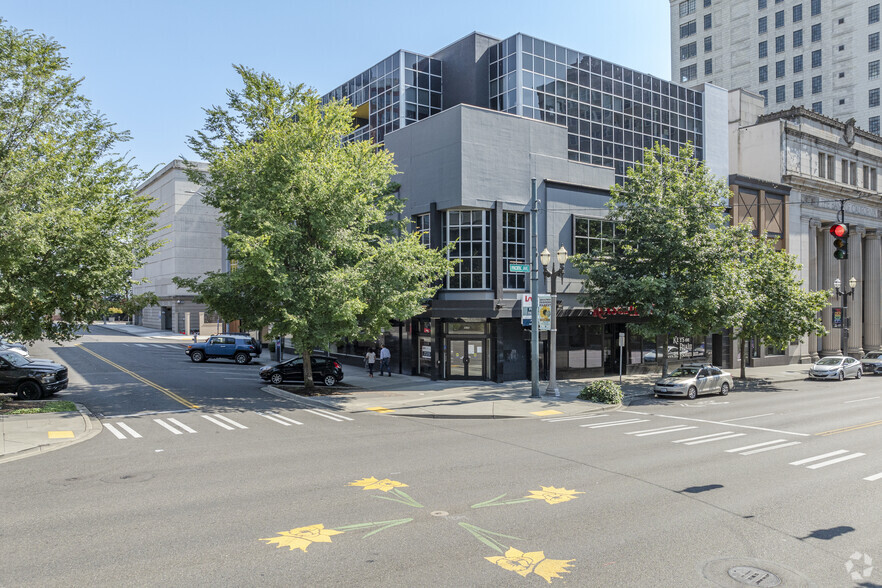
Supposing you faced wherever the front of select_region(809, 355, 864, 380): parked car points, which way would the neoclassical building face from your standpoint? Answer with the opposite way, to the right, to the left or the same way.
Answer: to the left

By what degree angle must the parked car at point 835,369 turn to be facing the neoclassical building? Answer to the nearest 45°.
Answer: approximately 135° to its right

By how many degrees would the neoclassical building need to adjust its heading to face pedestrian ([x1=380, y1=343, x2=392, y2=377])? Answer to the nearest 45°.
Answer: approximately 90° to its right

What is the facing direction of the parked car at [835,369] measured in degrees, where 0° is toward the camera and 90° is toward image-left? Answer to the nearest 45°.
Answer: approximately 45°

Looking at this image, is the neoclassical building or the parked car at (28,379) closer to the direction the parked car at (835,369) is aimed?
the parked car

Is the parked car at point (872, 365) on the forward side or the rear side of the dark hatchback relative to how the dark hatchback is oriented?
on the rear side

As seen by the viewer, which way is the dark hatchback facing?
to the viewer's left
